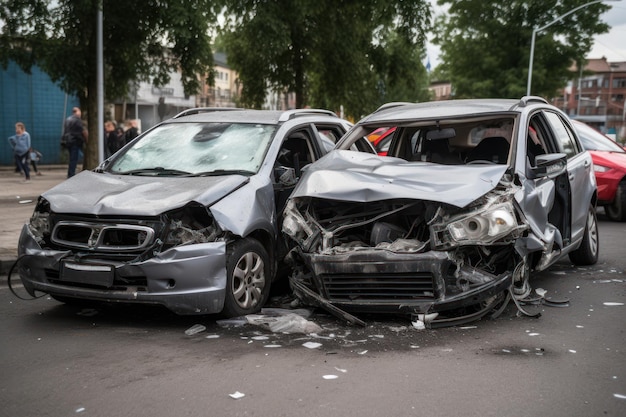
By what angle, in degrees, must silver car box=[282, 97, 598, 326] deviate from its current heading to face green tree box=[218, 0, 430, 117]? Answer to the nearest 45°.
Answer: approximately 135° to its right

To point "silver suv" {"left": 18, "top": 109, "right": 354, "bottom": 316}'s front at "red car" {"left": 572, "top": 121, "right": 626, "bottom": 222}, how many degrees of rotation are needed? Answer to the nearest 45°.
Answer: approximately 180°

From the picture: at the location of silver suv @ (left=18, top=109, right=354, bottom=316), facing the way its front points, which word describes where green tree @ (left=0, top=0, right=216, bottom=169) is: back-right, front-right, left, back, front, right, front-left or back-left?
back-right

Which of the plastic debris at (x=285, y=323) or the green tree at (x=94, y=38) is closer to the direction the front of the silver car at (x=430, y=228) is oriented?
the plastic debris

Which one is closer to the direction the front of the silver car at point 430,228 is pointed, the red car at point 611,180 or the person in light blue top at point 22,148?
the person in light blue top

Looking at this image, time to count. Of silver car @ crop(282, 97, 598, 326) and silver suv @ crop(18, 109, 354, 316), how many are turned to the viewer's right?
0

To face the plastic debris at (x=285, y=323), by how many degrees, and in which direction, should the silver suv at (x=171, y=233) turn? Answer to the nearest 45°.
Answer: approximately 90° to its left

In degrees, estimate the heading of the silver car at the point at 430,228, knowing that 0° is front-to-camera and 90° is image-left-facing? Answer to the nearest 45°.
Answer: approximately 45°

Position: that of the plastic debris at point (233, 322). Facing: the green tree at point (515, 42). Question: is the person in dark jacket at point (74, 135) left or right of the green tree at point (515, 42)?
left

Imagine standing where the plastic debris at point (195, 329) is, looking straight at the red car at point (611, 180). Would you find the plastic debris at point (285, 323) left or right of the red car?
right

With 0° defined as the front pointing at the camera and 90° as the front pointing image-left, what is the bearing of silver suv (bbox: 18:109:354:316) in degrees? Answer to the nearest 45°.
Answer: approximately 45°
